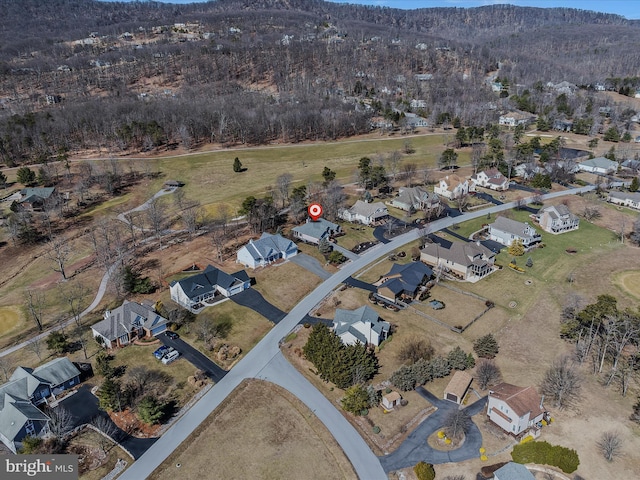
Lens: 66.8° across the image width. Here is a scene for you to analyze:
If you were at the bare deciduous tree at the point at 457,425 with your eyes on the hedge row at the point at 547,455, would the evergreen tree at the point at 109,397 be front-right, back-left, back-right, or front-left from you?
back-right

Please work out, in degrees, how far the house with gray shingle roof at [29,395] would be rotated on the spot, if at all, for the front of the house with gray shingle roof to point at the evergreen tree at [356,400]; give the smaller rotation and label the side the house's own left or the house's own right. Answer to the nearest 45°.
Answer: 0° — it already faces it

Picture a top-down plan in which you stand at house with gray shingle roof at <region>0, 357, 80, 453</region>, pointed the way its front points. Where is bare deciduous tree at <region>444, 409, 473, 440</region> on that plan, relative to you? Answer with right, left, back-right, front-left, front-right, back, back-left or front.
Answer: front

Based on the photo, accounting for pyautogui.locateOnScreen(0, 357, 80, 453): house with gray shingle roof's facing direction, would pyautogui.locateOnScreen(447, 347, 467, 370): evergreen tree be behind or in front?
in front

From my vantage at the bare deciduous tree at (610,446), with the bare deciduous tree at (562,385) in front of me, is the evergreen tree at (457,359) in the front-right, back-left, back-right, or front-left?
front-left

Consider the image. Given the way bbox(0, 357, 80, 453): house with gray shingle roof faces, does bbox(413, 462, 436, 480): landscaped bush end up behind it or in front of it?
in front

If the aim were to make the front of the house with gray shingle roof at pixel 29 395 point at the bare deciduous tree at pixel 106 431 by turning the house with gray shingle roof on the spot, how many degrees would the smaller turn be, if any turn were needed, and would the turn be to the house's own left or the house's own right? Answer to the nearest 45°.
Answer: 0° — it already faces it

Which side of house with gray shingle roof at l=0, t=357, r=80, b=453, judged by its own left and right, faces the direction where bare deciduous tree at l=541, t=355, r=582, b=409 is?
front

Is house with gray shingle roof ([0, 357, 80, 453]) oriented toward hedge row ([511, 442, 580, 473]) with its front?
yes

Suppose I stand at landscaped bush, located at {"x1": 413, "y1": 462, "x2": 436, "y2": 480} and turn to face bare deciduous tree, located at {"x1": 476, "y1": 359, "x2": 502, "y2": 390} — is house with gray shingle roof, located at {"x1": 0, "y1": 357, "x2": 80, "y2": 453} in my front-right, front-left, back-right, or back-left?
back-left

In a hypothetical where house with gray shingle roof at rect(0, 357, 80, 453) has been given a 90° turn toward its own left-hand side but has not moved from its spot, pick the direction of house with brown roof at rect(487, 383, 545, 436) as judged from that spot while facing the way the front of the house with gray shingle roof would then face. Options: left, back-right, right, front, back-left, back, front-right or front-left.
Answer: right

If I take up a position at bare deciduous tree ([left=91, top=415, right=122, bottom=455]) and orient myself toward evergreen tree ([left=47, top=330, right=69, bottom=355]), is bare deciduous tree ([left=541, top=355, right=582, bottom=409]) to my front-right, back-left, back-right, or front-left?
back-right

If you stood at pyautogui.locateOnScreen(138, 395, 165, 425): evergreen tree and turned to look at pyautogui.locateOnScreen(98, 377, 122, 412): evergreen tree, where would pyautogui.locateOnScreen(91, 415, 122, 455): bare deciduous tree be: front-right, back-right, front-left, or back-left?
front-left

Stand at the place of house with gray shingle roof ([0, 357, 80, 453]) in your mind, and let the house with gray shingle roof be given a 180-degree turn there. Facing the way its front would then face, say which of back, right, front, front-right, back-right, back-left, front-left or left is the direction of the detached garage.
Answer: back

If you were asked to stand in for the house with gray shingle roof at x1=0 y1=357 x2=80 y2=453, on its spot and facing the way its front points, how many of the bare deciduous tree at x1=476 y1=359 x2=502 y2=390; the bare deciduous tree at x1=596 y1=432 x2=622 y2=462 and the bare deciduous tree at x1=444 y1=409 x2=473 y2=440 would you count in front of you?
3

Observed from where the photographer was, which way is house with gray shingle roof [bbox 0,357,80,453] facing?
facing the viewer and to the right of the viewer

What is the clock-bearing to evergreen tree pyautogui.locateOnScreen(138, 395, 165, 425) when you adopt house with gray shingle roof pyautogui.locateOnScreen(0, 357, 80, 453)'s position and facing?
The evergreen tree is roughly at 12 o'clock from the house with gray shingle roof.
